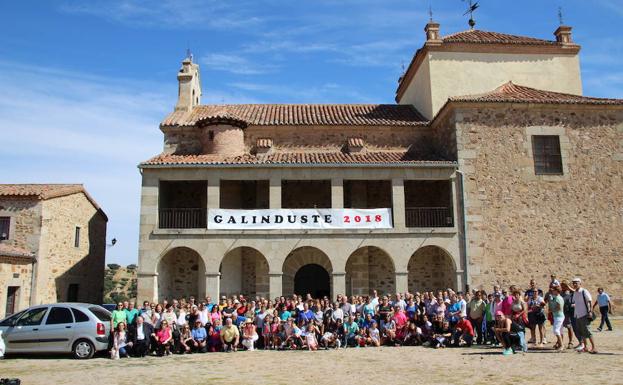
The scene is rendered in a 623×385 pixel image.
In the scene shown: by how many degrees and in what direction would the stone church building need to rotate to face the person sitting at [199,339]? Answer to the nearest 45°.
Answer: approximately 45° to its right

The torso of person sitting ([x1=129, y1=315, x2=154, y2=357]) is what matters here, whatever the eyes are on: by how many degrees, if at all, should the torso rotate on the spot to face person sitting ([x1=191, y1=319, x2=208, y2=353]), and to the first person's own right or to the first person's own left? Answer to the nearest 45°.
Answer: approximately 90° to the first person's own left

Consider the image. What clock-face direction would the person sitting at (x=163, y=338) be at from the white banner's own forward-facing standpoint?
The person sitting is roughly at 1 o'clock from the white banner.

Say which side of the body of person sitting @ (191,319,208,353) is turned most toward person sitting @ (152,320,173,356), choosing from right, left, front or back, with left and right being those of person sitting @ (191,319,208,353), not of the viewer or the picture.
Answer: right

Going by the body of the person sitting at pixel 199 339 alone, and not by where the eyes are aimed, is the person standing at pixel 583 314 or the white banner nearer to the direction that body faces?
the person standing

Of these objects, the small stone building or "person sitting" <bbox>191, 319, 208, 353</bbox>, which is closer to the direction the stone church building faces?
the person sitting

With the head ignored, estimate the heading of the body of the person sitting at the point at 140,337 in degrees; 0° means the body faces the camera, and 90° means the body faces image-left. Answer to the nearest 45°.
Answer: approximately 0°

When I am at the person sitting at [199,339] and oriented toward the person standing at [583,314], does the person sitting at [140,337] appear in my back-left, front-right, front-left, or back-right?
back-right

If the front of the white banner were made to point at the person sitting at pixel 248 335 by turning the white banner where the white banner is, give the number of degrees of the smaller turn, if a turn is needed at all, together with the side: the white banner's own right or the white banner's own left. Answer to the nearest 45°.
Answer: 0° — it already faces them

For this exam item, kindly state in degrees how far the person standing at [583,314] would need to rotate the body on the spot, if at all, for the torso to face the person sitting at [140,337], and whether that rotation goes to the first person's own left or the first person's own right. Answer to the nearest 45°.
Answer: approximately 45° to the first person's own right

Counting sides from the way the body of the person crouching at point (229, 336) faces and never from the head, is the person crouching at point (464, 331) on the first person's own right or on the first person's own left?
on the first person's own left
